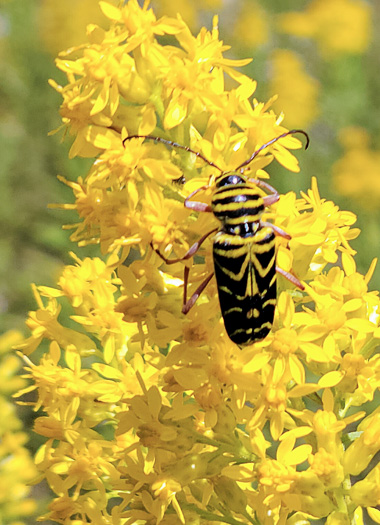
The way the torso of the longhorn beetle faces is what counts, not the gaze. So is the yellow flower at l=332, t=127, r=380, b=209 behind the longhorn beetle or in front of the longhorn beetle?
in front

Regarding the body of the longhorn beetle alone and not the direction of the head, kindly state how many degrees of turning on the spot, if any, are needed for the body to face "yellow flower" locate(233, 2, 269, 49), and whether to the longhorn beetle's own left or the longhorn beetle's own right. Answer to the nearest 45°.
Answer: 0° — it already faces it

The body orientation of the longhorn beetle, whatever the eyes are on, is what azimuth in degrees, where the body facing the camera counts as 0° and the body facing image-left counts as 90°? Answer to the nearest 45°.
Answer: approximately 180°
